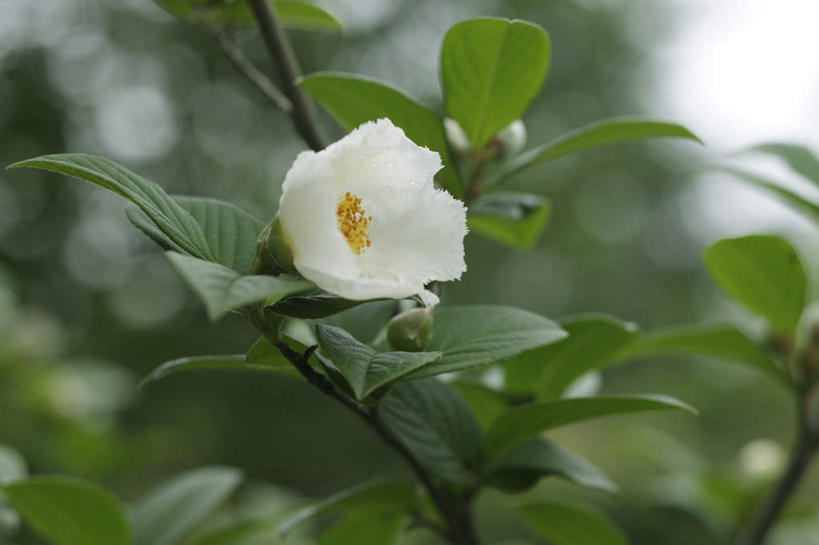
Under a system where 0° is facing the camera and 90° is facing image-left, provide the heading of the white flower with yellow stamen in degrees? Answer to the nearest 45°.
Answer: approximately 315°
